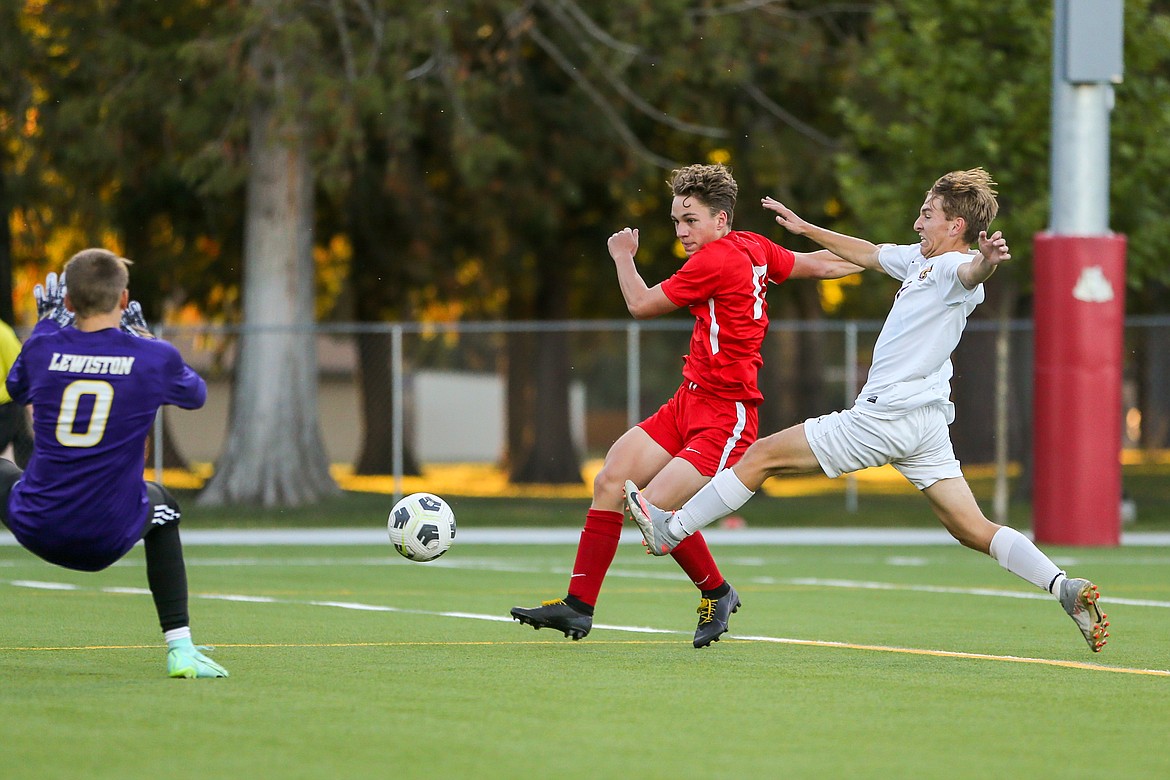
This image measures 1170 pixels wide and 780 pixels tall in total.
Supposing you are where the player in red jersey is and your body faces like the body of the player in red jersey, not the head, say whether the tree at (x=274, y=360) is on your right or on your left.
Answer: on your right

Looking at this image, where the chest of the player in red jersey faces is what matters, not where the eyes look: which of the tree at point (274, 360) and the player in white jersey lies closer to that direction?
the tree

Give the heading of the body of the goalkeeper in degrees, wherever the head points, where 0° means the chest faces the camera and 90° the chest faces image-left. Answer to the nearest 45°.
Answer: approximately 180°

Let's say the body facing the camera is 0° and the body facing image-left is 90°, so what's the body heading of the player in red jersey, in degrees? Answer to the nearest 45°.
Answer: approximately 90°

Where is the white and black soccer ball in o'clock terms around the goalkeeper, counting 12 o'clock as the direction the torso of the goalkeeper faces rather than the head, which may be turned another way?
The white and black soccer ball is roughly at 1 o'clock from the goalkeeper.
